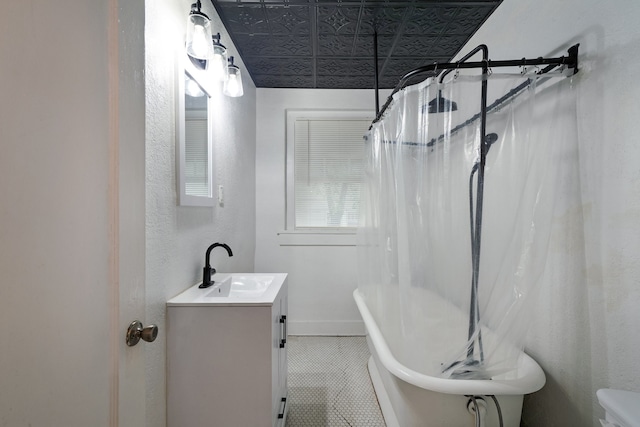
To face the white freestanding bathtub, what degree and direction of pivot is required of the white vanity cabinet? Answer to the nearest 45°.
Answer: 0° — it already faces it

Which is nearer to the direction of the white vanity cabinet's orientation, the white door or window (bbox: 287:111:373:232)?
the window

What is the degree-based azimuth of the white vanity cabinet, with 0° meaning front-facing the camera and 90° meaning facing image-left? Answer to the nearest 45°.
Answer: approximately 270°

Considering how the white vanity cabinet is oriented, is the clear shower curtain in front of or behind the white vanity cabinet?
in front

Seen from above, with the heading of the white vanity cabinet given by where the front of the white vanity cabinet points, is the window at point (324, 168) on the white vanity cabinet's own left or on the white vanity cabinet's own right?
on the white vanity cabinet's own left
